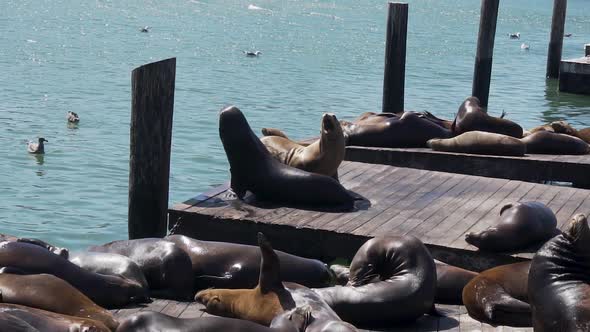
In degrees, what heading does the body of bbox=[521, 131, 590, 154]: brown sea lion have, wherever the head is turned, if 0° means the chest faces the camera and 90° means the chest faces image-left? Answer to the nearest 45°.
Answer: approximately 90°

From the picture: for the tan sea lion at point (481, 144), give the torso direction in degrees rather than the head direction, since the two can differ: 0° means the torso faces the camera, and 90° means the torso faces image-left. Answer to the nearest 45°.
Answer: approximately 90°

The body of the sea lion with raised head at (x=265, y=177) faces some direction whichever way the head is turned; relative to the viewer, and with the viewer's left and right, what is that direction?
facing to the left of the viewer

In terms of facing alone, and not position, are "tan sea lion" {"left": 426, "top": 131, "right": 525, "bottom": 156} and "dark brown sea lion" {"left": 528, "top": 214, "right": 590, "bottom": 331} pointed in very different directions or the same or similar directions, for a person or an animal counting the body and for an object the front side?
very different directions

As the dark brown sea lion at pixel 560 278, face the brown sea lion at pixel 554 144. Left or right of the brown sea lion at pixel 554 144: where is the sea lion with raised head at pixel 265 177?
left

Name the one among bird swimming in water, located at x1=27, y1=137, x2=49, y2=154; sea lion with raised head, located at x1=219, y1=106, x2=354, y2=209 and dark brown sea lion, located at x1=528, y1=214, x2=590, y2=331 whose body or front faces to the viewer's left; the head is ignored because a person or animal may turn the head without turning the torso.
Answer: the sea lion with raised head

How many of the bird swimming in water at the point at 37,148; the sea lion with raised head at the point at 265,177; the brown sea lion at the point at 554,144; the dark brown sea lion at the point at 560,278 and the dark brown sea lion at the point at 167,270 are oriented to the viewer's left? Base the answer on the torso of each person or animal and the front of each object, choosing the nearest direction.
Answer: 3
